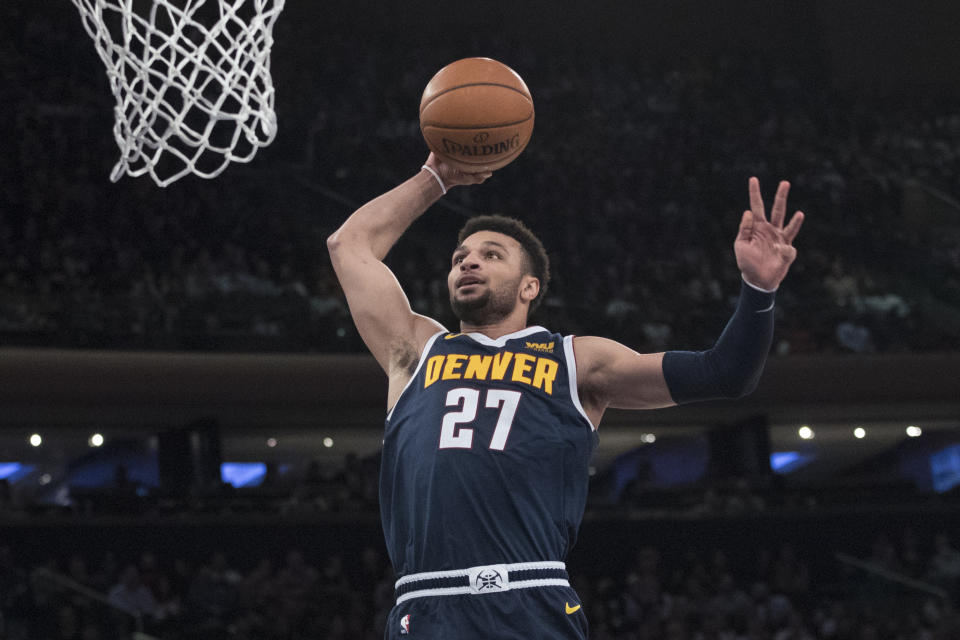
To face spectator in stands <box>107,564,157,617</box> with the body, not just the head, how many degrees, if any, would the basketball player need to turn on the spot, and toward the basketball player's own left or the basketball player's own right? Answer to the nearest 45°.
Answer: approximately 135° to the basketball player's own right

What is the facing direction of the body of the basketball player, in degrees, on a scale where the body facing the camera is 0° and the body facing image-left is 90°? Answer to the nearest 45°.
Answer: approximately 0°

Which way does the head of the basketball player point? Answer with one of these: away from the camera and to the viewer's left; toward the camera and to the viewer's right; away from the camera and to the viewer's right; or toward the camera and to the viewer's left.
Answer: toward the camera and to the viewer's left
